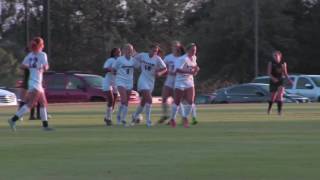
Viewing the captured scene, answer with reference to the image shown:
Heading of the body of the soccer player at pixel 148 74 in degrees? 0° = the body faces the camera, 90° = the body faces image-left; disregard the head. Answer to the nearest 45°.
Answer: approximately 0°

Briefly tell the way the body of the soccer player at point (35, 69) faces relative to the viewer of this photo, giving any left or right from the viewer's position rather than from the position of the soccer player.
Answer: facing away from the viewer and to the right of the viewer

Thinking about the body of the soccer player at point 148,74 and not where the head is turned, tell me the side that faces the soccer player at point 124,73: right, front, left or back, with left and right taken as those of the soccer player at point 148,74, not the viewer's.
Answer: right
